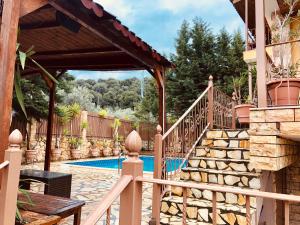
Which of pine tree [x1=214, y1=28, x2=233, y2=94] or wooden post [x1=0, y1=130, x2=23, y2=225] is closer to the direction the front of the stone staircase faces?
the wooden post

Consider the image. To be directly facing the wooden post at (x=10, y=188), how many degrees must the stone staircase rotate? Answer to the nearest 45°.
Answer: approximately 45° to its right

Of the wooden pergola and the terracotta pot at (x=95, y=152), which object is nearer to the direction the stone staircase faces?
the wooden pergola

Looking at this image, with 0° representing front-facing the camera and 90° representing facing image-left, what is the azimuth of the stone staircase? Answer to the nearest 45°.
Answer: approximately 0°

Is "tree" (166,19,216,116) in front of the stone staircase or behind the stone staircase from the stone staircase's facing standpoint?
behind

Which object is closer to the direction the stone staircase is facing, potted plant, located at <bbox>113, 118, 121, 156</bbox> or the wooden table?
the wooden table

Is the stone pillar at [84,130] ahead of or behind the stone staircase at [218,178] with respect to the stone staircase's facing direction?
behind
